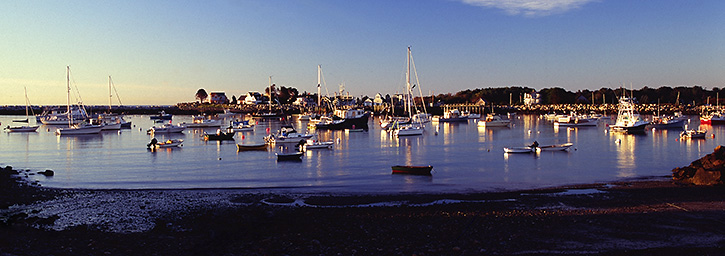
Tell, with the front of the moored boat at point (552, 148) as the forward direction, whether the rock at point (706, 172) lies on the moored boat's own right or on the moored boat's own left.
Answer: on the moored boat's own right

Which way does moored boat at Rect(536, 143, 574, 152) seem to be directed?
to the viewer's right
